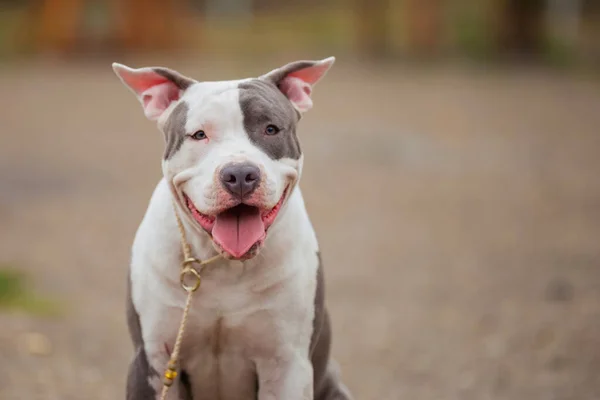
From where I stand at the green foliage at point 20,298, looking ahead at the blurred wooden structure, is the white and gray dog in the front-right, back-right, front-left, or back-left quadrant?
back-right

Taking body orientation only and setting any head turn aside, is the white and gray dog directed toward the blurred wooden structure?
no

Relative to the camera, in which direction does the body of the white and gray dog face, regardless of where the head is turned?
toward the camera

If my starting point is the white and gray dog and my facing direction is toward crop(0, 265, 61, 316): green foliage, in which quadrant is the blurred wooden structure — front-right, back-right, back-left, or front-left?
front-right

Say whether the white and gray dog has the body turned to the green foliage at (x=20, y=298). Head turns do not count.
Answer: no
